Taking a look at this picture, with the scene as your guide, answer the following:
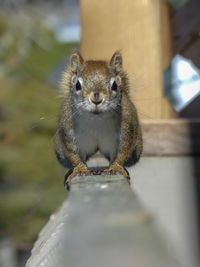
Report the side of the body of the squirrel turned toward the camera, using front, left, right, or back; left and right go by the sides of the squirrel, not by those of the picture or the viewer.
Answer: front

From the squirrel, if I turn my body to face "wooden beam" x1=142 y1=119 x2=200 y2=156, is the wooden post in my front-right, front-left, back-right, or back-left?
front-left
